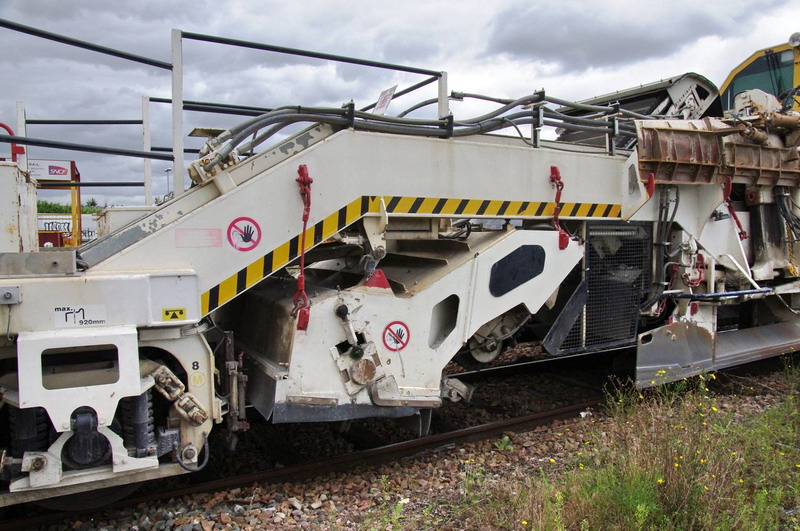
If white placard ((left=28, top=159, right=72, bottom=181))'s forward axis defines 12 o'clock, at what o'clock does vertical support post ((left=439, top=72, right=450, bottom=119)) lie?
The vertical support post is roughly at 11 o'clock from the white placard.

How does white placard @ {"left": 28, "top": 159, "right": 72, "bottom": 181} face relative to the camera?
toward the camera

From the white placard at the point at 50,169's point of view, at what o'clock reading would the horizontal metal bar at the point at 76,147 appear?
The horizontal metal bar is roughly at 12 o'clock from the white placard.

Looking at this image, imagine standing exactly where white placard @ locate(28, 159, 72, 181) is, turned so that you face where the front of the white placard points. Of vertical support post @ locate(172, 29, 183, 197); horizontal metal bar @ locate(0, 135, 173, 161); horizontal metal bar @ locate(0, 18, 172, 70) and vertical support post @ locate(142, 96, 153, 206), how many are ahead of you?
4

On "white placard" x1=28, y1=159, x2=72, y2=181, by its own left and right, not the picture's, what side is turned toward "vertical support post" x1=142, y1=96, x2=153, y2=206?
front

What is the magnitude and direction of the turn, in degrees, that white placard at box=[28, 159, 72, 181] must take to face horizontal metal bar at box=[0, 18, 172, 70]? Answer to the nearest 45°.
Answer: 0° — it already faces it

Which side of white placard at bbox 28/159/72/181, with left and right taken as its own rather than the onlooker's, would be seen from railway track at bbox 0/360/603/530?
front
